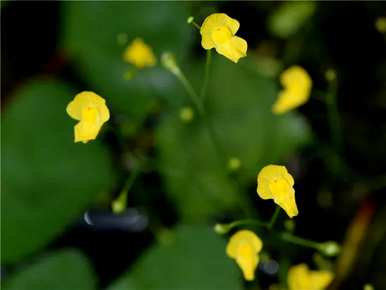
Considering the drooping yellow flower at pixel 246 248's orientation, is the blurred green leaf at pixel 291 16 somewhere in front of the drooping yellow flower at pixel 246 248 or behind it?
behind

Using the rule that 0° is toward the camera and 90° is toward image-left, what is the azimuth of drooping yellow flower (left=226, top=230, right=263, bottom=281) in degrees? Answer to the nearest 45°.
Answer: approximately 0°
